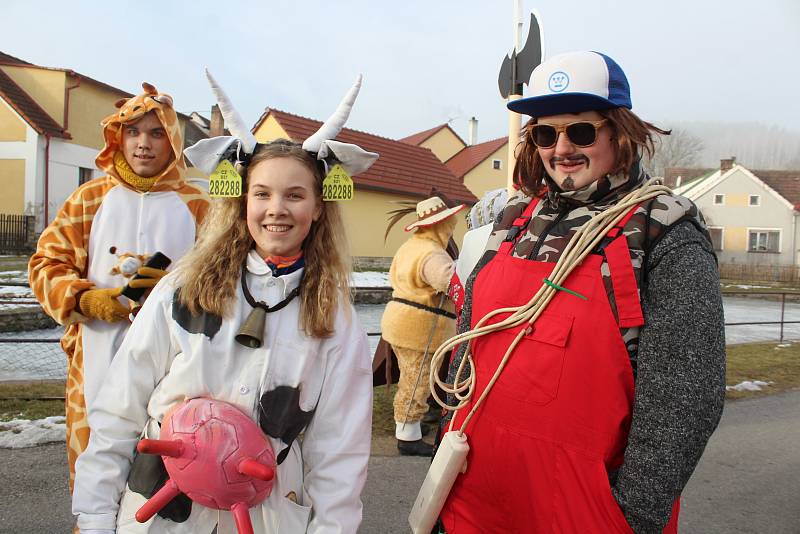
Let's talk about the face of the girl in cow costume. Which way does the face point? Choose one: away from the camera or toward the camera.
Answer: toward the camera

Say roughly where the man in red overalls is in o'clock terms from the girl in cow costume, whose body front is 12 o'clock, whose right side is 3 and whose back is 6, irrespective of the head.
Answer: The man in red overalls is roughly at 10 o'clock from the girl in cow costume.

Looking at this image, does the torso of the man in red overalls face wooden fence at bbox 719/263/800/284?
no

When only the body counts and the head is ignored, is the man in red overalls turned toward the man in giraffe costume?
no

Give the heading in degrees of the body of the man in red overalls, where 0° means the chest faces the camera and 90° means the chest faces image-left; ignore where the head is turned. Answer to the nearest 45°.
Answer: approximately 45°

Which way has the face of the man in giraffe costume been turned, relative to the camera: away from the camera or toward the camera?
toward the camera

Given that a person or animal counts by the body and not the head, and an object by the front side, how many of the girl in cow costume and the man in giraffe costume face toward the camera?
2

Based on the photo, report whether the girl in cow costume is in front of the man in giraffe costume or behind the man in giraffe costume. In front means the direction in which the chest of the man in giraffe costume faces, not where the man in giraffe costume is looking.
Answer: in front

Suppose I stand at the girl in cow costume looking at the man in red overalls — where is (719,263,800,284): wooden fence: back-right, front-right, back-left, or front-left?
front-left

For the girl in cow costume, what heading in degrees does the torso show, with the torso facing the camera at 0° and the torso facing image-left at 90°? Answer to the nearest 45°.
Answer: approximately 0°

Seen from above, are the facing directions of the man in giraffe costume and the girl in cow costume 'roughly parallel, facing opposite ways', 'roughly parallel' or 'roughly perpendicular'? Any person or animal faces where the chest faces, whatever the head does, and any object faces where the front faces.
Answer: roughly parallel

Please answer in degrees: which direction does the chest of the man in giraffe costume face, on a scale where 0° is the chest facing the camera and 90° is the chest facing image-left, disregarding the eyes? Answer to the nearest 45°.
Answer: approximately 0°

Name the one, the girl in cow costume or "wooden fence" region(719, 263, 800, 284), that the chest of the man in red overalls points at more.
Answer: the girl in cow costume
